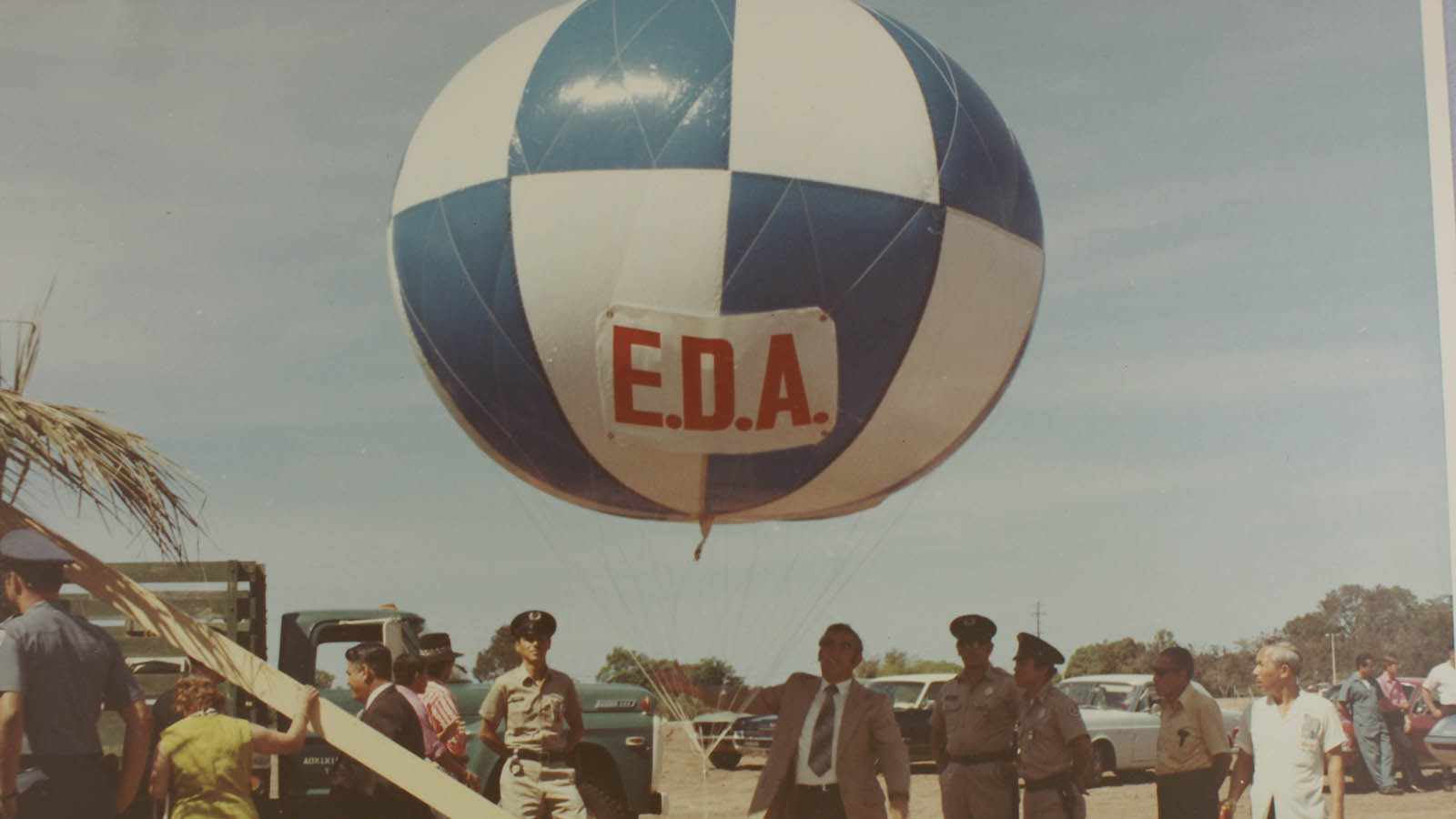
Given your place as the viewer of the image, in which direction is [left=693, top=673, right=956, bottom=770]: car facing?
facing the viewer and to the left of the viewer

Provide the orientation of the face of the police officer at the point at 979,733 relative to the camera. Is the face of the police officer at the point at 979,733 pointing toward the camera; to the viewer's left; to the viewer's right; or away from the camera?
toward the camera

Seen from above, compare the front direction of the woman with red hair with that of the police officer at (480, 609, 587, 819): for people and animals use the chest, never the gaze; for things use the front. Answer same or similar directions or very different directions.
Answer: very different directions

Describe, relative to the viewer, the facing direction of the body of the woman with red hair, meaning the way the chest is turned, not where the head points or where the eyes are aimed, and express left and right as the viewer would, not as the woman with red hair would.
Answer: facing away from the viewer

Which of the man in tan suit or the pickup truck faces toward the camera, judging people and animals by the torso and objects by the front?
the man in tan suit

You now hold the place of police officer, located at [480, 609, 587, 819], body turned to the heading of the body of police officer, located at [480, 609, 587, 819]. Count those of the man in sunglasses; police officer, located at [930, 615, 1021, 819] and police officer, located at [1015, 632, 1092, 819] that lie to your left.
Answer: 3

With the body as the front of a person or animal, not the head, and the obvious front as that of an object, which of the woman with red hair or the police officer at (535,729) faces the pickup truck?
the woman with red hair

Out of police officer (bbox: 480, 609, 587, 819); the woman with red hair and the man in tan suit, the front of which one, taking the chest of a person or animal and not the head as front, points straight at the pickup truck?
the woman with red hair

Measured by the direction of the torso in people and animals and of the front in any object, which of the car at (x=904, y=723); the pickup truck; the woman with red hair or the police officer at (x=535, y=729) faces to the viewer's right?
the pickup truck

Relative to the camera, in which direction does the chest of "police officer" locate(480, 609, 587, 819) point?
toward the camera

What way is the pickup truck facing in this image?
to the viewer's right

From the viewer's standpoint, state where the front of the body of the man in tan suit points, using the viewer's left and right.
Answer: facing the viewer

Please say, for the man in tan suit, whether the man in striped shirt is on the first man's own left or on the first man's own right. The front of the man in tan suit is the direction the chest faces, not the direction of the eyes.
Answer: on the first man's own right

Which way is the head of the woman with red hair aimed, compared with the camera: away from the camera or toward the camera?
away from the camera

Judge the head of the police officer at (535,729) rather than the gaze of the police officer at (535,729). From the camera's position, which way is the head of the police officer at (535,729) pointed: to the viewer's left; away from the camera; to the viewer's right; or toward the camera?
toward the camera

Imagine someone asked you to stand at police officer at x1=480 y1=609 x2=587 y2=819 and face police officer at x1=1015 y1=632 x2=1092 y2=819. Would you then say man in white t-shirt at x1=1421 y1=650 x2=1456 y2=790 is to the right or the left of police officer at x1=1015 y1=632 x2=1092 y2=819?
left

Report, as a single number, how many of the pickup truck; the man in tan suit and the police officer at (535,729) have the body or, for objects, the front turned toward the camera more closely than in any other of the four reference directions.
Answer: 2

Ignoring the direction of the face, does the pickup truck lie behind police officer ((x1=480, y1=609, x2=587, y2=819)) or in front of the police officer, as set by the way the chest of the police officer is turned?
behind

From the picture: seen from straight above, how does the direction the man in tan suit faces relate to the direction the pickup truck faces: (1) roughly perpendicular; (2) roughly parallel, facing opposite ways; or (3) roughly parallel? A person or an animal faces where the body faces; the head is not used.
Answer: roughly perpendicular

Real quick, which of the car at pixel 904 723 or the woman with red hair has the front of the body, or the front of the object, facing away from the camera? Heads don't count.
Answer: the woman with red hair
